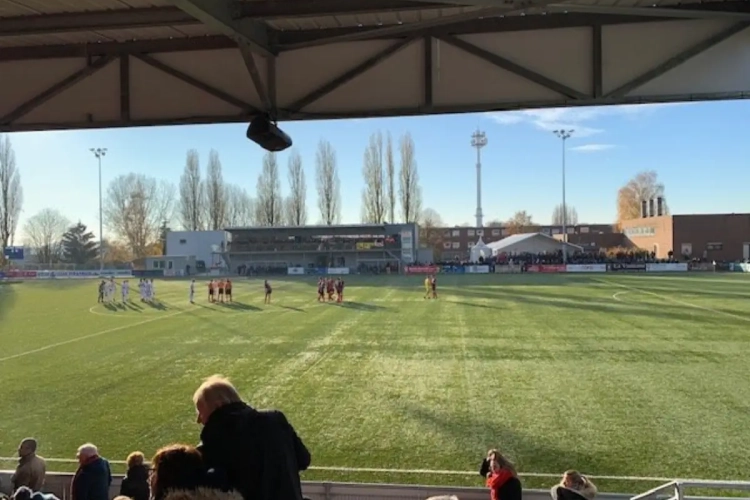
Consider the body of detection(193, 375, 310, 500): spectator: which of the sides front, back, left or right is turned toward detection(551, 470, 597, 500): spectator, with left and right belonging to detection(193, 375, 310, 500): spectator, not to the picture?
right

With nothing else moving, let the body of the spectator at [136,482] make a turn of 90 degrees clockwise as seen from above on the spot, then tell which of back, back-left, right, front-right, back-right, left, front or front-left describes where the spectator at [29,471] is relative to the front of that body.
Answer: back-left

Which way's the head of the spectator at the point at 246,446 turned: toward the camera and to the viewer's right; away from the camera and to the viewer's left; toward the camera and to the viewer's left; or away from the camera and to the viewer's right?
away from the camera and to the viewer's left

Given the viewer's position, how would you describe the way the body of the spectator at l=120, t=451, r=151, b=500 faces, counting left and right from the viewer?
facing away from the viewer

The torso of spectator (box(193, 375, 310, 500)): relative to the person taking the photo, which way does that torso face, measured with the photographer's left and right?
facing away from the viewer and to the left of the viewer

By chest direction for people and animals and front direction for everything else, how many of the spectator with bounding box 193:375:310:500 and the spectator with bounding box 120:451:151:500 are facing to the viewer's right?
0

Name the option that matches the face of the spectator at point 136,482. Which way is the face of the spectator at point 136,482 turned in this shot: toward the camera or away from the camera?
away from the camera
